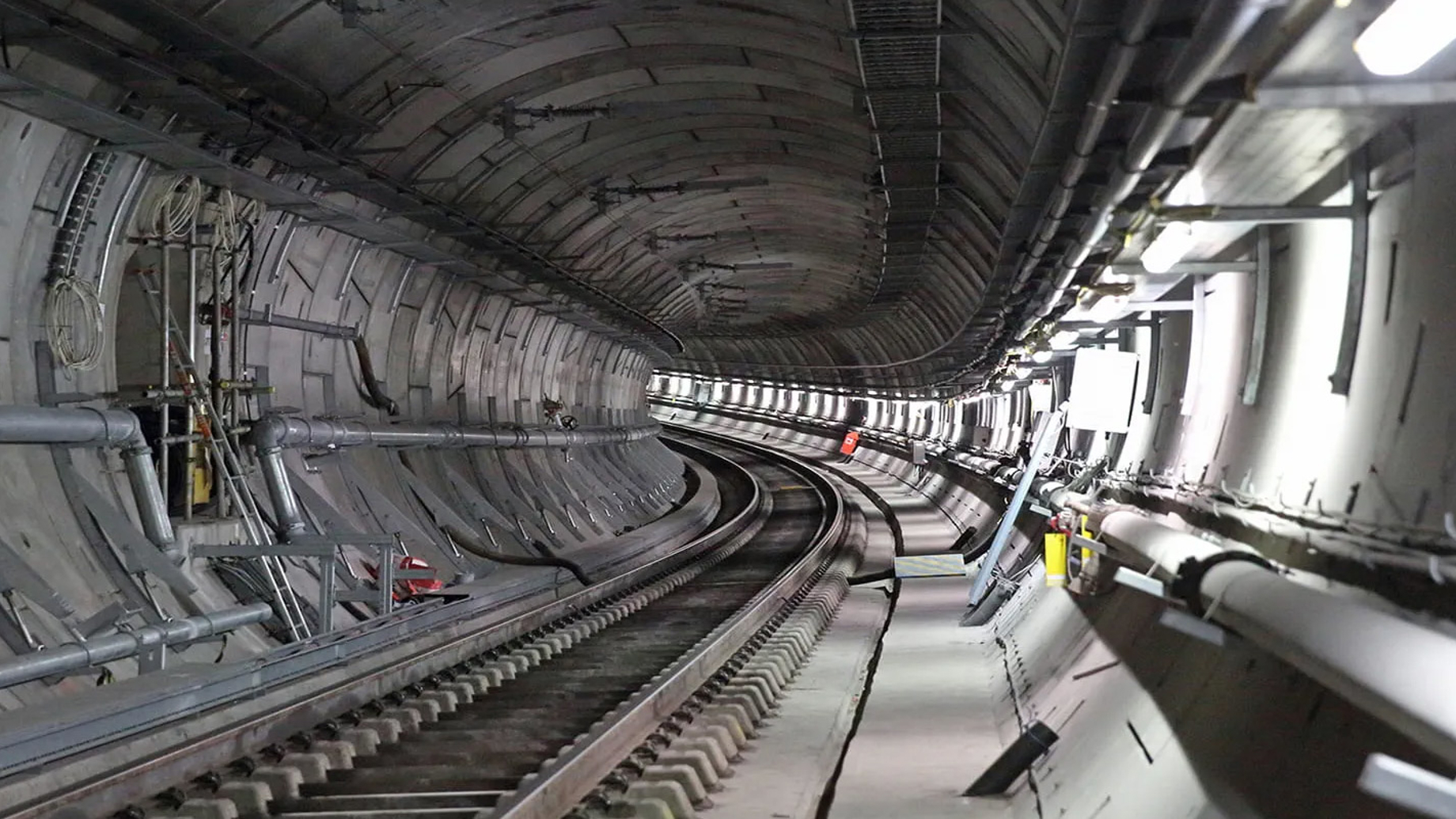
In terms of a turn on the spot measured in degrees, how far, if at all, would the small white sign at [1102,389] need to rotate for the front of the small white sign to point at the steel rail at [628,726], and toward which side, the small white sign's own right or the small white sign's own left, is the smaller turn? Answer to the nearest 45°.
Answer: approximately 45° to the small white sign's own right

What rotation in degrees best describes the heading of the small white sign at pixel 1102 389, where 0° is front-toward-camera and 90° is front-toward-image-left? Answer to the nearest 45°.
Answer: approximately 0°
